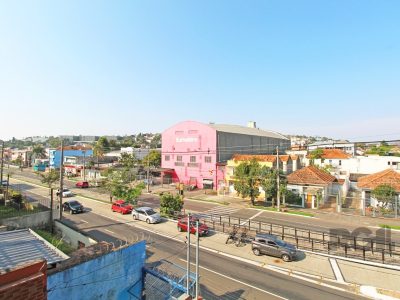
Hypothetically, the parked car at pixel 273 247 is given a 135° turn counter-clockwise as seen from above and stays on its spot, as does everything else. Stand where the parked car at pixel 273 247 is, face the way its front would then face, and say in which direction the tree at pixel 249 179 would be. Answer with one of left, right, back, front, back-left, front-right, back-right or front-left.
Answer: front

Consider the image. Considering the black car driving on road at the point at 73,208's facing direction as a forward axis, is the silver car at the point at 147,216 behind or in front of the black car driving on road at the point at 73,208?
in front

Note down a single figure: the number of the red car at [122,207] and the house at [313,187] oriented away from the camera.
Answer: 0

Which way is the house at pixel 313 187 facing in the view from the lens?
facing the viewer and to the left of the viewer

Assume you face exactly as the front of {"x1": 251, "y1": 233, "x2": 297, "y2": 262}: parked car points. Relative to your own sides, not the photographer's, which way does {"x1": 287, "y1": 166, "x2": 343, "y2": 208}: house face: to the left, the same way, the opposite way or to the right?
to the right

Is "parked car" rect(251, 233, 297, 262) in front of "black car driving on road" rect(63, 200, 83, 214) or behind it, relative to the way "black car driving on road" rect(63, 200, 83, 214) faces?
in front

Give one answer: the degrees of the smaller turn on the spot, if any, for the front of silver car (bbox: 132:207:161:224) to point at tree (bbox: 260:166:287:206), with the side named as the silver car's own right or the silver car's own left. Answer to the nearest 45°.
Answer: approximately 45° to the silver car's own left

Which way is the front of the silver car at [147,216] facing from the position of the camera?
facing the viewer and to the right of the viewer

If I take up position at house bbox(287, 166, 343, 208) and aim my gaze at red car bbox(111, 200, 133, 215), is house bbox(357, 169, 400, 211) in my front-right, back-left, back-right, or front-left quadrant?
back-left
